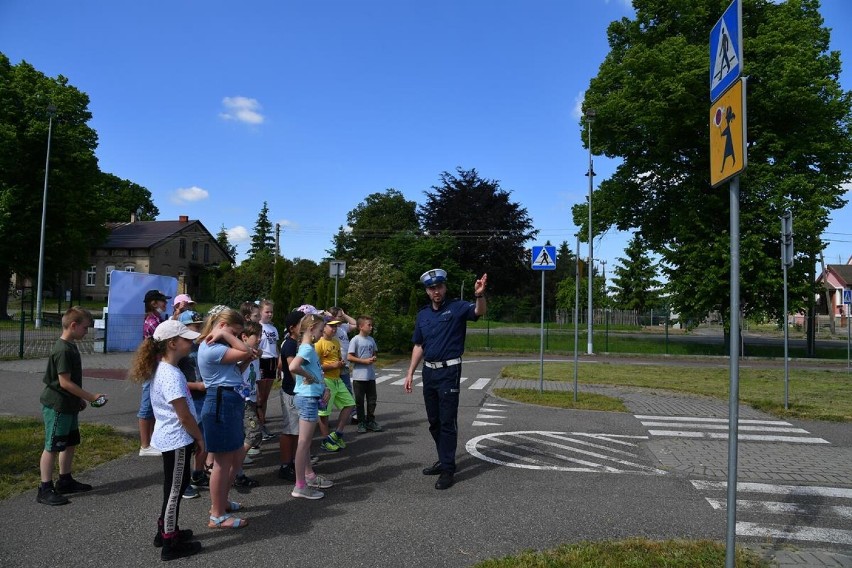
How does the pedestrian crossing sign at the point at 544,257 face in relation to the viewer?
toward the camera

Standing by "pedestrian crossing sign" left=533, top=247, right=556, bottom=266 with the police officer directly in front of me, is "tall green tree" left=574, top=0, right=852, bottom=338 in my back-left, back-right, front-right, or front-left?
back-left

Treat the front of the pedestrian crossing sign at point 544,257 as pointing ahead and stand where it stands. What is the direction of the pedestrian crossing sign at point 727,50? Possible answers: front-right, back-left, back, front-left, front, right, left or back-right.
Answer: front

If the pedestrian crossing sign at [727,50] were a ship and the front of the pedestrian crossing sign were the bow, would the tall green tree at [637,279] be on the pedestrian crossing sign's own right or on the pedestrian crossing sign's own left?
on the pedestrian crossing sign's own right

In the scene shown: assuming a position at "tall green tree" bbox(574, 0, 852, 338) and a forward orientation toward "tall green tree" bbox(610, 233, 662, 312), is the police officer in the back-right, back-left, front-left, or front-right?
back-left

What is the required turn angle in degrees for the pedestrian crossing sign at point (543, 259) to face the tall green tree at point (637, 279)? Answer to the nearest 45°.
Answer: approximately 180°

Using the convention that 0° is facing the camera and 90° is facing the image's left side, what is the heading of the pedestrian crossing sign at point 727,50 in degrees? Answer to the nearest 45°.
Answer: approximately 45°

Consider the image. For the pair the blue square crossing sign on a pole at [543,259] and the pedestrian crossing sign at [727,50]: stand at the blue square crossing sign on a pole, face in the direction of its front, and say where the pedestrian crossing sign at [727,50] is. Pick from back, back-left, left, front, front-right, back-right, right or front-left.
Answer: front

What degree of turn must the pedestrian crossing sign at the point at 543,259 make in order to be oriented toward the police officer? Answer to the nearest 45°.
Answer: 0° — it already faces them

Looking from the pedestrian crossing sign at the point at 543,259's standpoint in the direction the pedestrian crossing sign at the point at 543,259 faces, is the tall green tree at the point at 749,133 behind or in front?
behind

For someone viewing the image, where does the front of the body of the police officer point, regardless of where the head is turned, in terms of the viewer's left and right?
facing the viewer and to the left of the viewer

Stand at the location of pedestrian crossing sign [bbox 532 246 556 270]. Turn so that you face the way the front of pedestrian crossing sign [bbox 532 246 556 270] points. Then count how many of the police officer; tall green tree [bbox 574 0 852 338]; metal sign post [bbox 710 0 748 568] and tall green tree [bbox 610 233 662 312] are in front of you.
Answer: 2

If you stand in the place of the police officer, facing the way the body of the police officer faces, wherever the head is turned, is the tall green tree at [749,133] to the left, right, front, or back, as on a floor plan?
back
